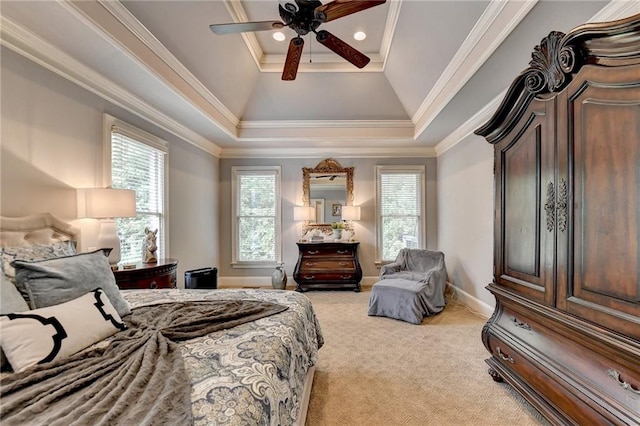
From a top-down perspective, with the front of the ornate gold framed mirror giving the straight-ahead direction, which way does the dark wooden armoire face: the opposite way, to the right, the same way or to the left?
to the right

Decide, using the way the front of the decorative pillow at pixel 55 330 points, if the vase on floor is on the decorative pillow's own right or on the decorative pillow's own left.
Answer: on the decorative pillow's own left

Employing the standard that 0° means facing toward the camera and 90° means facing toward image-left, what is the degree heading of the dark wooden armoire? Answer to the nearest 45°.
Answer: approximately 45°

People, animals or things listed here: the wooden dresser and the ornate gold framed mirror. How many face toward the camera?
2

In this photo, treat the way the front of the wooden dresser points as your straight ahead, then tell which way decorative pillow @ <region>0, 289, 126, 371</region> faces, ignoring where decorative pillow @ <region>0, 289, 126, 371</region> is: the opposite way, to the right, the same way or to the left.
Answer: to the left

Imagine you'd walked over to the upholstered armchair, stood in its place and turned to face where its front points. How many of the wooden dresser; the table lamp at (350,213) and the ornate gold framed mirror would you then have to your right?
3

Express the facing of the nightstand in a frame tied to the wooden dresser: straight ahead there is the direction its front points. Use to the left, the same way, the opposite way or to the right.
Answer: to the left

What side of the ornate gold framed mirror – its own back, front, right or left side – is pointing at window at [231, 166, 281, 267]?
right

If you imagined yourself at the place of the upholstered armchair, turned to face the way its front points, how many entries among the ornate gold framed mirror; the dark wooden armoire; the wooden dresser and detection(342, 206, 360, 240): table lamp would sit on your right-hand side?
3

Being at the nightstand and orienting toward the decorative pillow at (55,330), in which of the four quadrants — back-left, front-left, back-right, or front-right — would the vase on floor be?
back-left
